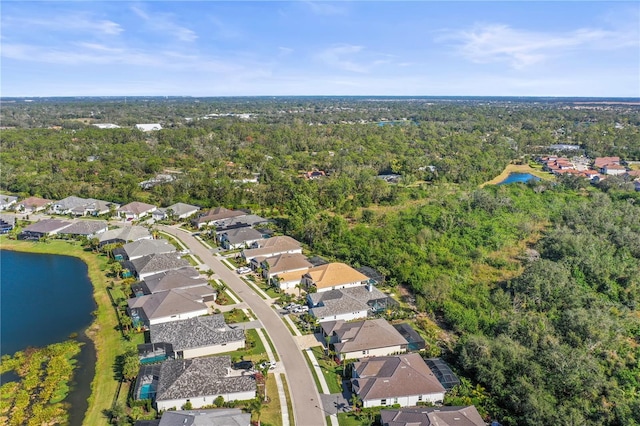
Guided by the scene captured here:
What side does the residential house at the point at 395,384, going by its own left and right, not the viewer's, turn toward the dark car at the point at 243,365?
front

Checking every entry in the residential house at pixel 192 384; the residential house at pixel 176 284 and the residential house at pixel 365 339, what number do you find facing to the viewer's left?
1

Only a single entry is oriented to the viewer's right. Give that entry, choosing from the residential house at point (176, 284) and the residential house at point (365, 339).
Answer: the residential house at point (176, 284)

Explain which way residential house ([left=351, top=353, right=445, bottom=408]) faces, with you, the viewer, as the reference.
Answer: facing to the left of the viewer

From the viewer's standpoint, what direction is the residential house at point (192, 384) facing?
to the viewer's right

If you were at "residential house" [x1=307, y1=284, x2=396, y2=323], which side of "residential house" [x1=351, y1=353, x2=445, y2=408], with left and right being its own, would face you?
right

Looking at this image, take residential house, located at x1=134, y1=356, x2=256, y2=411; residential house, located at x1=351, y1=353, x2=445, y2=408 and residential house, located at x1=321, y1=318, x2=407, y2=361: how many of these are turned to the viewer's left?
2

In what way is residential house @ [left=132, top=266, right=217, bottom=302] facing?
to the viewer's right

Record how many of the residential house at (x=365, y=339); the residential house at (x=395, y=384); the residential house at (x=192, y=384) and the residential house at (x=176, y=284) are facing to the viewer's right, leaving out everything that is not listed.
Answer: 2

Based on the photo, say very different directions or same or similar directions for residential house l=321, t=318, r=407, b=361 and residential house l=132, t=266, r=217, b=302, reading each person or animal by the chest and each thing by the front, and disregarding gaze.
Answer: very different directions

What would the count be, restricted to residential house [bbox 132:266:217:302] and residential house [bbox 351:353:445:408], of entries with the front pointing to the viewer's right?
1

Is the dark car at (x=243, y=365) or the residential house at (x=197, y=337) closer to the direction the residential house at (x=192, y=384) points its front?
the dark car

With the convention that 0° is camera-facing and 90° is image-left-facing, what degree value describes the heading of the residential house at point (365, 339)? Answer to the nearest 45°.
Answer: approximately 90°
